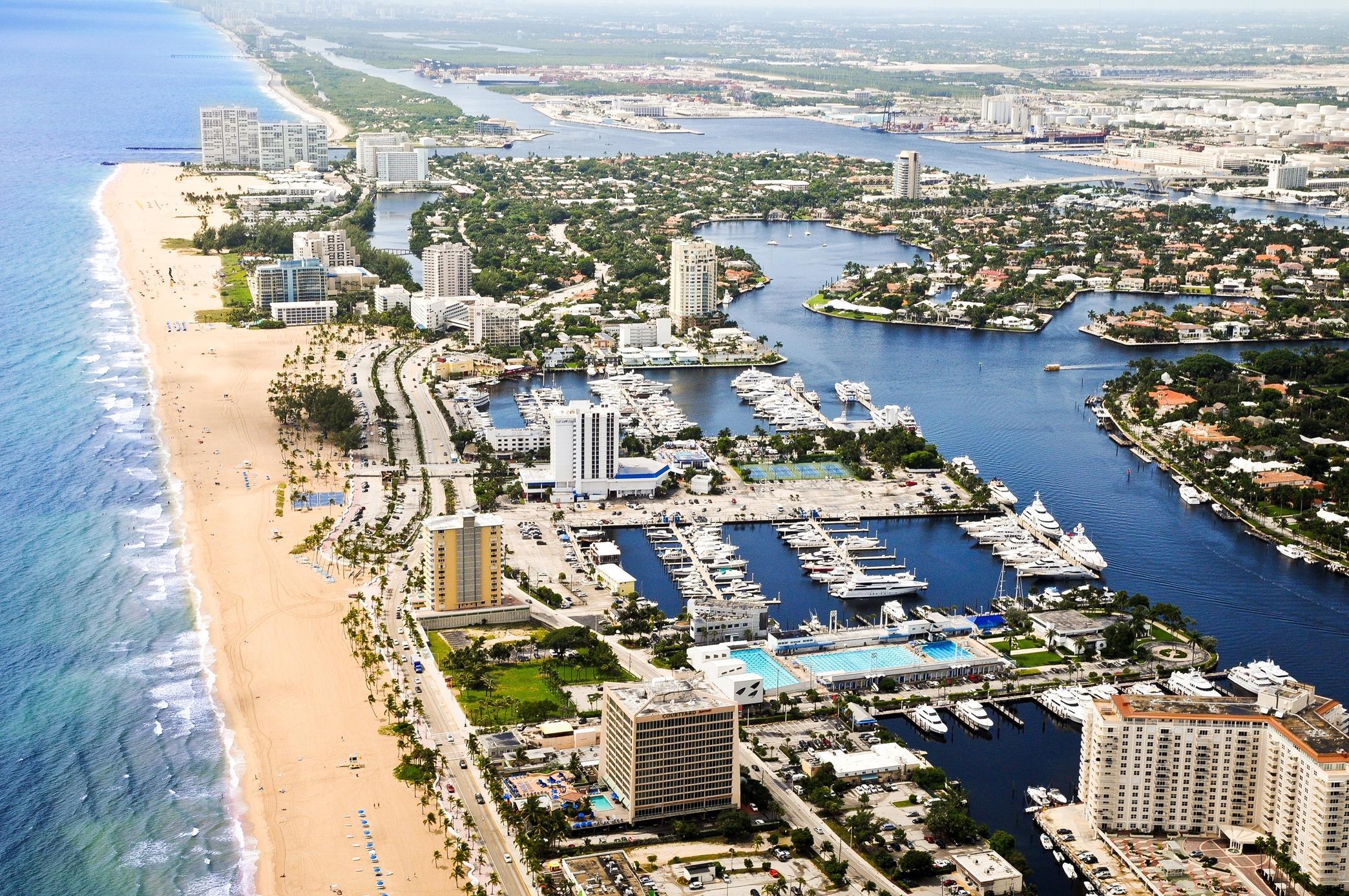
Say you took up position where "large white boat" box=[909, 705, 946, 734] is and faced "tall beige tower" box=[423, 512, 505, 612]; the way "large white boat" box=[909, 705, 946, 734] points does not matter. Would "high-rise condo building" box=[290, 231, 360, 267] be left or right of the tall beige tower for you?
right

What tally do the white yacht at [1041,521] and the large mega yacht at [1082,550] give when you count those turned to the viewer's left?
0

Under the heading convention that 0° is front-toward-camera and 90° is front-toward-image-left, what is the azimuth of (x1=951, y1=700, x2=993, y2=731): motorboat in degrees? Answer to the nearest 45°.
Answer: approximately 315°

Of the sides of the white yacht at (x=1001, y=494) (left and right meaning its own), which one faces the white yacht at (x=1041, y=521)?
front

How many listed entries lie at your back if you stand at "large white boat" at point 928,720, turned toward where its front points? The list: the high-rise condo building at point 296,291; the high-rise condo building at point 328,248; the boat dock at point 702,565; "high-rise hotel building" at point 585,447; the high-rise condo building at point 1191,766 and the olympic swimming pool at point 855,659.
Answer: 5

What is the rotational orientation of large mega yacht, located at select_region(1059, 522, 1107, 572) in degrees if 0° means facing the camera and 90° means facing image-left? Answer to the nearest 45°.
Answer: approximately 315°

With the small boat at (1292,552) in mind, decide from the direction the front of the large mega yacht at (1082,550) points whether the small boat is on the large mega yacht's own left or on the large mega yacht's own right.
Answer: on the large mega yacht's own left

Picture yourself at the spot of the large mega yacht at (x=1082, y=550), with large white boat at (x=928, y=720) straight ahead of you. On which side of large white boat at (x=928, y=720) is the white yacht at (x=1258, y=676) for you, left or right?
left

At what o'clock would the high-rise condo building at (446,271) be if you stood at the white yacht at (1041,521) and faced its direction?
The high-rise condo building is roughly at 6 o'clock from the white yacht.

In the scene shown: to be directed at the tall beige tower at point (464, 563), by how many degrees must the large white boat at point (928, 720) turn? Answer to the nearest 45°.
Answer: approximately 135° to its right

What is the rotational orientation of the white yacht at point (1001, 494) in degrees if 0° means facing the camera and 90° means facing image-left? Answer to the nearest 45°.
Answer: approximately 315°
